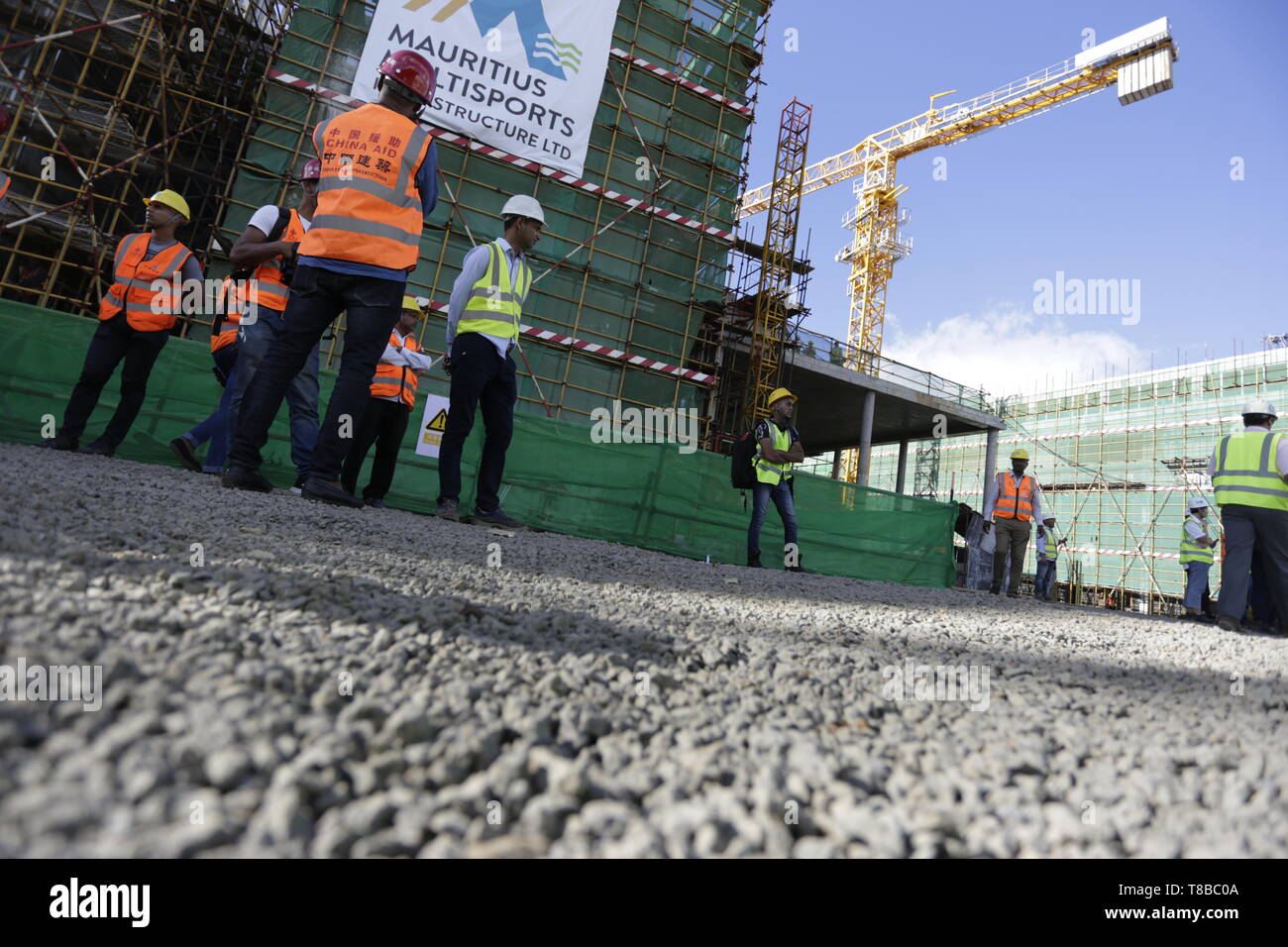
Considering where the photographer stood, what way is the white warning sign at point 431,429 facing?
facing the viewer

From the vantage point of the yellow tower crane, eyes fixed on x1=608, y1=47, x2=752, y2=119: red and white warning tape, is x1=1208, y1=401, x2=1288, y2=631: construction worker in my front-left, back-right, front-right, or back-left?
front-left

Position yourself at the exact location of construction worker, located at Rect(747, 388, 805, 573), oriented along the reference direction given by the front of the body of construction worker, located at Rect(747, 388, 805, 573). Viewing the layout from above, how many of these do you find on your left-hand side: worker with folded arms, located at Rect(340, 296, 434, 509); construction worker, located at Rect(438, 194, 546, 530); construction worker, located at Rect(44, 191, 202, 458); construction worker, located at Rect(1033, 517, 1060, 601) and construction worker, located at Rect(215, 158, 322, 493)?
1

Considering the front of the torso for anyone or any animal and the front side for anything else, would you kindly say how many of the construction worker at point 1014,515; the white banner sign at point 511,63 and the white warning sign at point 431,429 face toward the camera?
3

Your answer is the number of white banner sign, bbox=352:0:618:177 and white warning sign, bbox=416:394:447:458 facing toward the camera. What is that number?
2

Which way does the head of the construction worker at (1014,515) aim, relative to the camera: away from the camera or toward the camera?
toward the camera

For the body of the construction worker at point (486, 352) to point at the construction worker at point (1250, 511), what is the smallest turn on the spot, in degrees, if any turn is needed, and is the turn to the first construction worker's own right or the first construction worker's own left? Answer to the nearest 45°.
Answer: approximately 45° to the first construction worker's own left

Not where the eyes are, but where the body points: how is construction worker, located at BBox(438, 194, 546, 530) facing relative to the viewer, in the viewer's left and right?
facing the viewer and to the right of the viewer

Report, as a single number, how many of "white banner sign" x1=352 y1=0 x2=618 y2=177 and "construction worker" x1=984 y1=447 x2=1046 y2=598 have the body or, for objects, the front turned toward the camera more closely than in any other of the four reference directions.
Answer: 2

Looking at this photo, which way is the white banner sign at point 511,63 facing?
toward the camera
